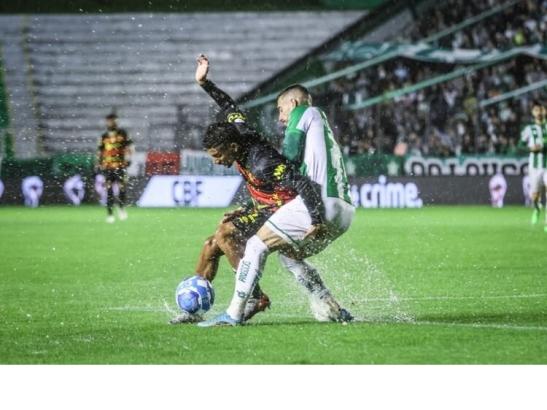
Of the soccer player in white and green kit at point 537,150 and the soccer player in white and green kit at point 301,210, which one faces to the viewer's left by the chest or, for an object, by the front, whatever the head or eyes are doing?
the soccer player in white and green kit at point 301,210

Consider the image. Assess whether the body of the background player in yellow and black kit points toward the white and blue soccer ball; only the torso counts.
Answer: yes

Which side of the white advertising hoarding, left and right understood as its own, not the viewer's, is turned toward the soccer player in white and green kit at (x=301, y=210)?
front

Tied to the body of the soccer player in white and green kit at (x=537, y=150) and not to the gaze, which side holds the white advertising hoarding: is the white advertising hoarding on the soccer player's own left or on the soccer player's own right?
on the soccer player's own right

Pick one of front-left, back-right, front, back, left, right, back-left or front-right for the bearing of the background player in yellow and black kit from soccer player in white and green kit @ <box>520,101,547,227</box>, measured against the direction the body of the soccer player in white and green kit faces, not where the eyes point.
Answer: right

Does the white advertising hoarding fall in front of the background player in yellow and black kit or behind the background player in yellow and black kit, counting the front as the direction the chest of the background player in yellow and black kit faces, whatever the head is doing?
behind

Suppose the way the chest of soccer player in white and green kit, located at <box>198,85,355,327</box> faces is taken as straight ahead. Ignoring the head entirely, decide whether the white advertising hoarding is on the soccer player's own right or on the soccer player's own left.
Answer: on the soccer player's own right

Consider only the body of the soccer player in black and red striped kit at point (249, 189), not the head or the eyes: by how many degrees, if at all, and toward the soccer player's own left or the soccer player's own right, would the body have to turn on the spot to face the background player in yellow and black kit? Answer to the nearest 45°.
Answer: approximately 135° to the soccer player's own right

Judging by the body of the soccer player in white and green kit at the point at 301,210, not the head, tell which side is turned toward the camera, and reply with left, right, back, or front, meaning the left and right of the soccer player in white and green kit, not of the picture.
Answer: left

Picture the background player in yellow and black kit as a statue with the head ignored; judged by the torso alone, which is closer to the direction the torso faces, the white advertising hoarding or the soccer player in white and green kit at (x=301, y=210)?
the soccer player in white and green kit

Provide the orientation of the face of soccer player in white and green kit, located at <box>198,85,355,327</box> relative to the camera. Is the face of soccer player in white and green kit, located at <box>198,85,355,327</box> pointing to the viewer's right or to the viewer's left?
to the viewer's left

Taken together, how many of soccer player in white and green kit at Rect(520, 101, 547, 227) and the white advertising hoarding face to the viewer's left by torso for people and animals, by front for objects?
0

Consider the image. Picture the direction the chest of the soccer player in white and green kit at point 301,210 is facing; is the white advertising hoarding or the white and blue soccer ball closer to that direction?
the white and blue soccer ball

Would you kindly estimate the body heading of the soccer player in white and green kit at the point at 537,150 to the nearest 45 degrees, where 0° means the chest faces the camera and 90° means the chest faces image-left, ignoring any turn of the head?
approximately 0°
